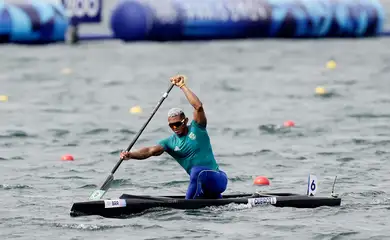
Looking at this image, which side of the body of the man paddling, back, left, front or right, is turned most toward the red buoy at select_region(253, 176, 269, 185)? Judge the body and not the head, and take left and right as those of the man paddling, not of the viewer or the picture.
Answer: back

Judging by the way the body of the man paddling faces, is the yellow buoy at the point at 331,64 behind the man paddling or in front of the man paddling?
behind

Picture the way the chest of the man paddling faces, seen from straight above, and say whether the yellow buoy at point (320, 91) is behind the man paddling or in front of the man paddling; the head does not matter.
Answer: behind

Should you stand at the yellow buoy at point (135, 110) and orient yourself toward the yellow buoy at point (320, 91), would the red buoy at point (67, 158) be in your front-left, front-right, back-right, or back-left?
back-right

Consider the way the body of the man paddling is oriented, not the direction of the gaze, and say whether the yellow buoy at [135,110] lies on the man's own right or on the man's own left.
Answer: on the man's own right

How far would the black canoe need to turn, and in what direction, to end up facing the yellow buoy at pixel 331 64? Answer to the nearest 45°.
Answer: approximately 90° to its right

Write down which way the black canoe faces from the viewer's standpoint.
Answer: facing to the left of the viewer

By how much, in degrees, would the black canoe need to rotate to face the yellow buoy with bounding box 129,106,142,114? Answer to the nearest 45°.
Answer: approximately 90° to its right
